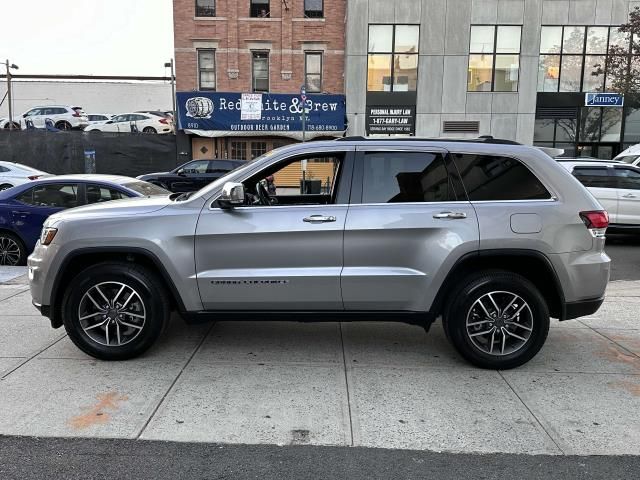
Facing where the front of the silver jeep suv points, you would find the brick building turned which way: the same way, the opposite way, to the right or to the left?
to the left

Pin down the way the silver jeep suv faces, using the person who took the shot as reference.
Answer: facing to the left of the viewer

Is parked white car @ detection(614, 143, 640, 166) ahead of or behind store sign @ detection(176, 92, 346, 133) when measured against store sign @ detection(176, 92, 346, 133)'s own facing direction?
ahead

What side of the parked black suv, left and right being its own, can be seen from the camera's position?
left

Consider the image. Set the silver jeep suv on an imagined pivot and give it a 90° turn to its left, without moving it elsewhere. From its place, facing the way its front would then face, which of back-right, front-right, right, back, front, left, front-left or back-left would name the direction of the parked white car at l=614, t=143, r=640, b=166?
back-left

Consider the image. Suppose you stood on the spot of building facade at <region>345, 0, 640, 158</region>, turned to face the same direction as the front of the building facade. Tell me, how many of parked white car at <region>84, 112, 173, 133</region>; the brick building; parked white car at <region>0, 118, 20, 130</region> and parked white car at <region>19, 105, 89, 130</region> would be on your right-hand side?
4

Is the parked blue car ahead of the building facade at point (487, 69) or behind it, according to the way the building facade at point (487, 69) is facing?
ahead
